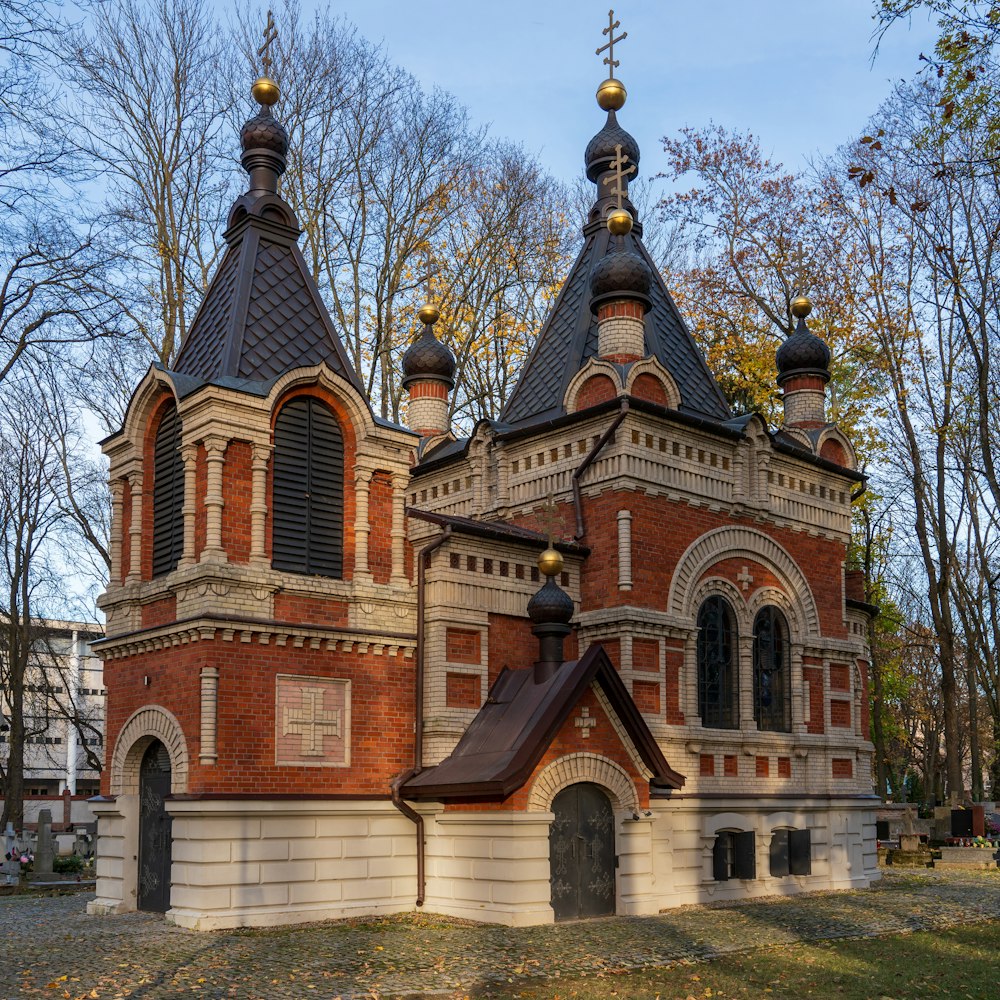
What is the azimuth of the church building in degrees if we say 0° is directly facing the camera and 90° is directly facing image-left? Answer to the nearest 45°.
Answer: approximately 45°
